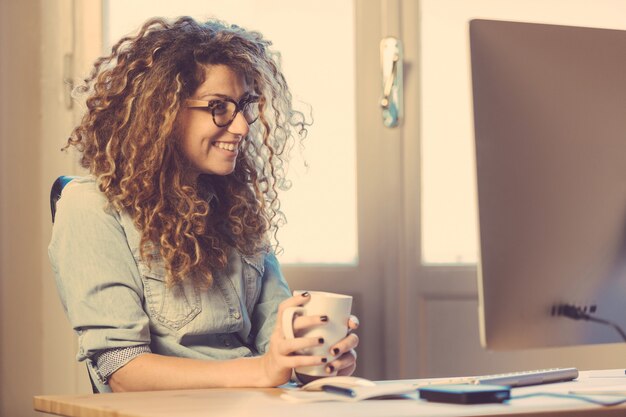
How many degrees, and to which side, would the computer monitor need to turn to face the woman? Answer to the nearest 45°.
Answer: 0° — it already faces them

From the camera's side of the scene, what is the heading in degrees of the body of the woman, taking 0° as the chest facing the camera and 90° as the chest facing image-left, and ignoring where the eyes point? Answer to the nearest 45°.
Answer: approximately 315°

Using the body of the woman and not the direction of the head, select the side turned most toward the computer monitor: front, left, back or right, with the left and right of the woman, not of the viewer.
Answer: front

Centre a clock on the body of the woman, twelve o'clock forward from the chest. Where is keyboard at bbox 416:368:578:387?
The keyboard is roughly at 12 o'clock from the woman.

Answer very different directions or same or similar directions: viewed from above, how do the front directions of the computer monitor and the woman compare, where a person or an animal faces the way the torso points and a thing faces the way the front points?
very different directions

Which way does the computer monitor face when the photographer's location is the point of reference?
facing away from the viewer and to the left of the viewer
